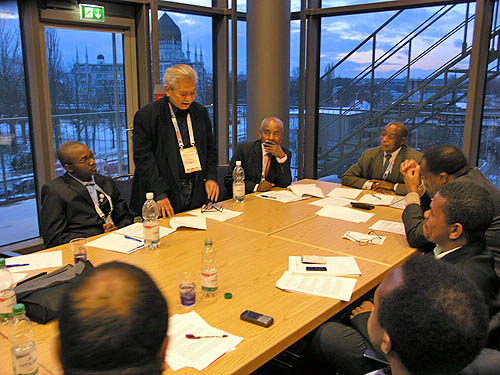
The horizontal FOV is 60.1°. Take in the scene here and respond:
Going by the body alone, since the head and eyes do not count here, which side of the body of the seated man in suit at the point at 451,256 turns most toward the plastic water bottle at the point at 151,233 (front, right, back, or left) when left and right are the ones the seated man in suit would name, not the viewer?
front

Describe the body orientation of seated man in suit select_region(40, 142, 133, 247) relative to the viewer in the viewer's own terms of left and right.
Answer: facing the viewer and to the right of the viewer

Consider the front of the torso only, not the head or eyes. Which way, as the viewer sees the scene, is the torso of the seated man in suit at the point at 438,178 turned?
to the viewer's left

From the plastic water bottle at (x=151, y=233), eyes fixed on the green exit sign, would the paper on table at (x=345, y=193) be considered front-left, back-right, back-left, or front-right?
front-right

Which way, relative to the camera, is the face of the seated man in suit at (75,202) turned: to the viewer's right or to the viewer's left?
to the viewer's right

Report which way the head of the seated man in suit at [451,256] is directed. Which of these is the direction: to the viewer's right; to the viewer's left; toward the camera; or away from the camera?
to the viewer's left

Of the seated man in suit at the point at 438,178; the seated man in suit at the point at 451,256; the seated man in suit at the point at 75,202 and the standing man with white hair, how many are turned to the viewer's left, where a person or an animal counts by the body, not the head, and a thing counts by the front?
2

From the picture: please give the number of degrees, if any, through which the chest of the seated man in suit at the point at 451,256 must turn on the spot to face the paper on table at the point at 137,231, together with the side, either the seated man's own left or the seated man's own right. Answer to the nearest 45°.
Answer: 0° — they already face it

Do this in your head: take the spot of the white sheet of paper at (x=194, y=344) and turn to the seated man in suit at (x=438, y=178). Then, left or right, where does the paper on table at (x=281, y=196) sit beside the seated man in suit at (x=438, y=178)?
left

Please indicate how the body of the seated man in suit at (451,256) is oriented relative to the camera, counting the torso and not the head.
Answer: to the viewer's left

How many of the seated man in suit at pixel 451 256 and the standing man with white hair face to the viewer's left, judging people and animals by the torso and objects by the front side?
1

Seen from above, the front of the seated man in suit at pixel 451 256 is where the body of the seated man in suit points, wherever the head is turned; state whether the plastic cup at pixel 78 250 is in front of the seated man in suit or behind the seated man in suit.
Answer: in front
